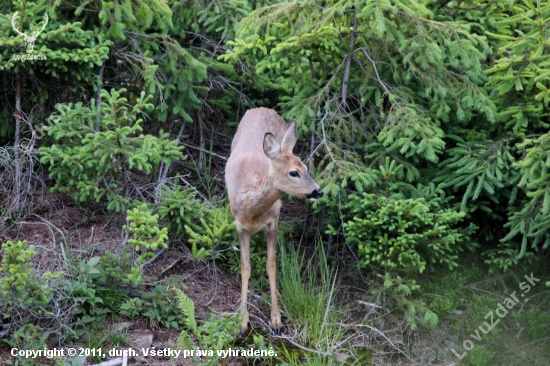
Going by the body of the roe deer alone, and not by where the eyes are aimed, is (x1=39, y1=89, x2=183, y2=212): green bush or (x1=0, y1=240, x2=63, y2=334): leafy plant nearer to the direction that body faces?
the leafy plant

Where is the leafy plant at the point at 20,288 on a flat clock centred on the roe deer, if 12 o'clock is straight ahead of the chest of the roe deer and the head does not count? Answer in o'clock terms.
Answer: The leafy plant is roughly at 2 o'clock from the roe deer.

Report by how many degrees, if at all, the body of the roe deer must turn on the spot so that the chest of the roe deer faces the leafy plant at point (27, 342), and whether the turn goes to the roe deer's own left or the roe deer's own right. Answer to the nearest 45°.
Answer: approximately 45° to the roe deer's own right

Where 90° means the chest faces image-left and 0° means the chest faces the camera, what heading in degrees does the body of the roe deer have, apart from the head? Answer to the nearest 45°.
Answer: approximately 0°

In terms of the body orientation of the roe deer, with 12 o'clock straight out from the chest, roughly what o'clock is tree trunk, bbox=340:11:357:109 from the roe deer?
The tree trunk is roughly at 7 o'clock from the roe deer.
